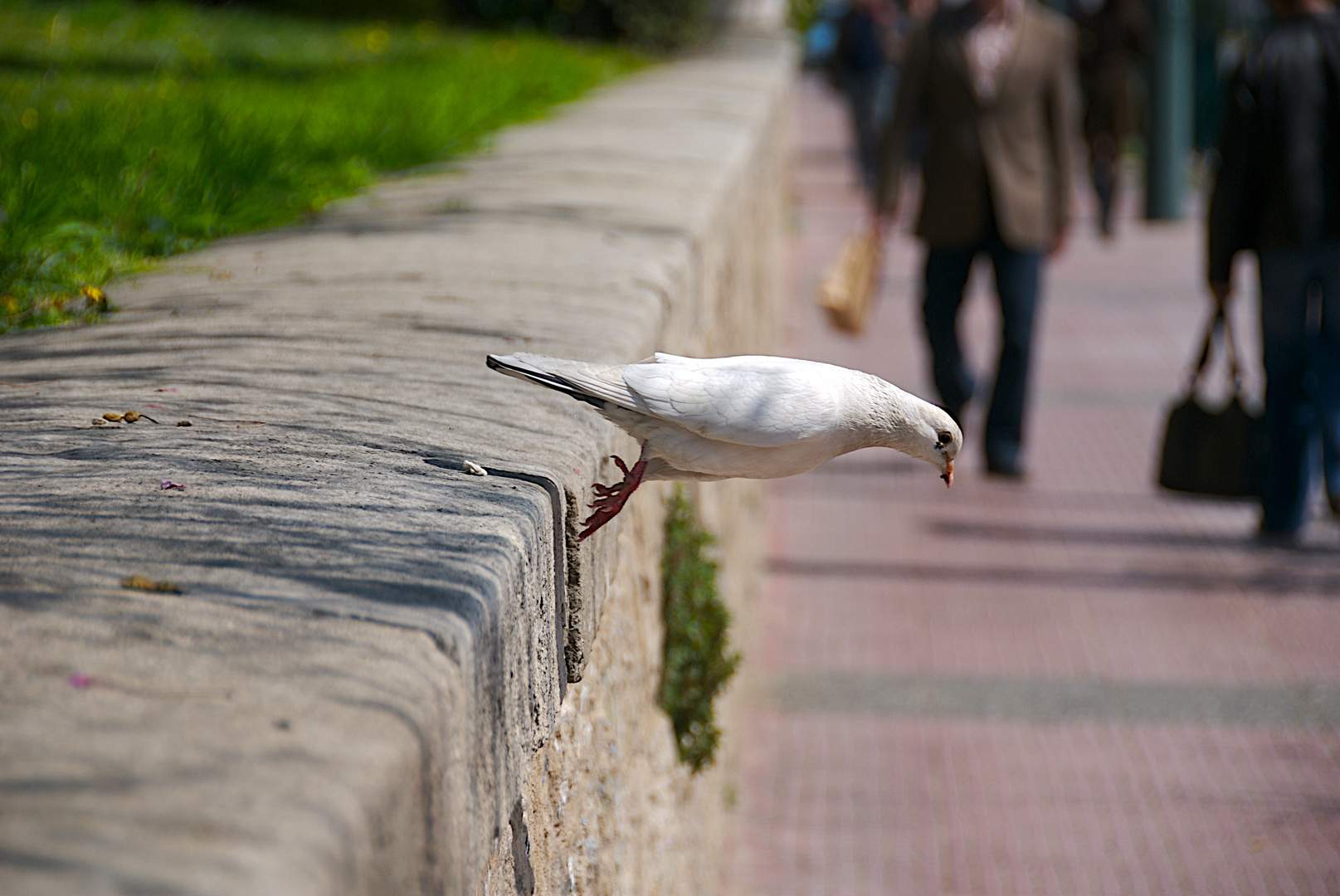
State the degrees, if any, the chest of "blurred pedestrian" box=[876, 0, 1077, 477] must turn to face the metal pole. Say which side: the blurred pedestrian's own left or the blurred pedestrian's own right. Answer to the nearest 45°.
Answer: approximately 180°

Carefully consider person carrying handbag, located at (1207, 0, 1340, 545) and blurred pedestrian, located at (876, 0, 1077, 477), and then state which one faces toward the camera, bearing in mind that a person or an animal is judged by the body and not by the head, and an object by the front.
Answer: the blurred pedestrian

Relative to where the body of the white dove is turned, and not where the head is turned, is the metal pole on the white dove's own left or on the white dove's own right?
on the white dove's own left

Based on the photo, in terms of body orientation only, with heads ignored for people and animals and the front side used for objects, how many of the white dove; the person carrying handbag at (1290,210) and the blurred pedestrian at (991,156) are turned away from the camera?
1

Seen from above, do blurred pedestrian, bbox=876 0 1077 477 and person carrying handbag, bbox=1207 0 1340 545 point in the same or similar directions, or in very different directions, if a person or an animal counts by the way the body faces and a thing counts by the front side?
very different directions

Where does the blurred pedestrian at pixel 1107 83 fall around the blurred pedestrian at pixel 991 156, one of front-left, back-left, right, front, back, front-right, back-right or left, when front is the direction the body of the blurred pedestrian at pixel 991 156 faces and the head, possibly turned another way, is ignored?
back

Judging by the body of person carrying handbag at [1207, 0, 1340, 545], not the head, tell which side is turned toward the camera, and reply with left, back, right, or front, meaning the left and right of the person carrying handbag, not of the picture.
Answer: back

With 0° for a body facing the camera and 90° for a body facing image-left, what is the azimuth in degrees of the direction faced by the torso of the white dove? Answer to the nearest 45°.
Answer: approximately 270°

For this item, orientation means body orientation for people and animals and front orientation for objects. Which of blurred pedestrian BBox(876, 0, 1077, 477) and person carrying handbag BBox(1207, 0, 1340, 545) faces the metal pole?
the person carrying handbag

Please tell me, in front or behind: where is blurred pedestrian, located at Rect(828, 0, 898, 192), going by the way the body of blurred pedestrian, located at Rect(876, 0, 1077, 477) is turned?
behind

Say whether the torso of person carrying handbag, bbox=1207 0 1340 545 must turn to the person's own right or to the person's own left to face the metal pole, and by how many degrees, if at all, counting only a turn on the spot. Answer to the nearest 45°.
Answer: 0° — they already face it

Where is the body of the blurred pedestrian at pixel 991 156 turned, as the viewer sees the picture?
toward the camera

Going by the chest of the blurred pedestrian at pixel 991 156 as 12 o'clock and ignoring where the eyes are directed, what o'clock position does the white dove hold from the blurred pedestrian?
The white dove is roughly at 12 o'clock from the blurred pedestrian.

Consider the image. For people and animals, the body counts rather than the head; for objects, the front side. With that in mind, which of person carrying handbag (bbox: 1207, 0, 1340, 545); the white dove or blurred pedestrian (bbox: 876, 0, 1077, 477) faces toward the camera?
the blurred pedestrian

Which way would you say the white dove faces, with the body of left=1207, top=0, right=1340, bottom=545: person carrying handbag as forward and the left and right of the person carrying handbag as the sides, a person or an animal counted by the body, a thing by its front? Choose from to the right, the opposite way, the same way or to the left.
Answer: to the right
